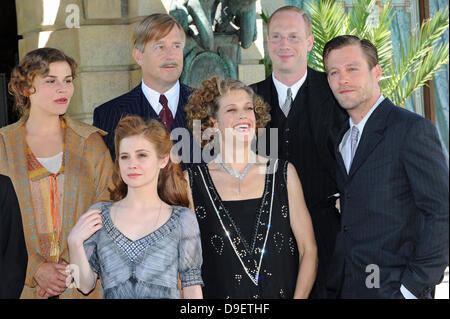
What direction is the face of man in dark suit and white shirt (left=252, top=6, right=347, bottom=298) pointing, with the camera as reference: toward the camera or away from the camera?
toward the camera

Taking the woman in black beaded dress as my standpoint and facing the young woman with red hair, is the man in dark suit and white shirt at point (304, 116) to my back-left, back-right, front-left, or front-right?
back-right

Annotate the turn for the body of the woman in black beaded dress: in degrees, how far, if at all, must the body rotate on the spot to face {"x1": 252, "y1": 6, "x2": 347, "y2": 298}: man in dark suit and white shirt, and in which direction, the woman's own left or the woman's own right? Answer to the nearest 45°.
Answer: approximately 135° to the woman's own left

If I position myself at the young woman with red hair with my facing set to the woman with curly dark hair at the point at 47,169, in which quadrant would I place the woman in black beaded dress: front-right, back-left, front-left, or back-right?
back-right

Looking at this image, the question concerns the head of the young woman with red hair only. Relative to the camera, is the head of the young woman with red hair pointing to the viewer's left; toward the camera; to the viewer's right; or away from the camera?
toward the camera

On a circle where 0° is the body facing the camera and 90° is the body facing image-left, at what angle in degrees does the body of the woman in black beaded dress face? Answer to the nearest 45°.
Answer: approximately 0°

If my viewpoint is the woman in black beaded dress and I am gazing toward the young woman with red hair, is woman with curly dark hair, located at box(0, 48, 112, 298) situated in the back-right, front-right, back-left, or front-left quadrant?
front-right

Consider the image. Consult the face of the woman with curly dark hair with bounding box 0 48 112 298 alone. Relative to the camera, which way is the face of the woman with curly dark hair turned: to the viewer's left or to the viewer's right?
to the viewer's right

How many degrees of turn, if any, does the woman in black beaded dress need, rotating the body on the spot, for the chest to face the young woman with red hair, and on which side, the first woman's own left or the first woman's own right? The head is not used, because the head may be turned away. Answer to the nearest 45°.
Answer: approximately 45° to the first woman's own right

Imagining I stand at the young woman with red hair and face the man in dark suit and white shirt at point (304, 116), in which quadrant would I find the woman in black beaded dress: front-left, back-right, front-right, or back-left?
front-right

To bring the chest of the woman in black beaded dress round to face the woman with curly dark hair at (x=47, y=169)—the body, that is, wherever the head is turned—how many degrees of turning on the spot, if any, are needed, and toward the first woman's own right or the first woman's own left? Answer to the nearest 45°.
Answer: approximately 90° to the first woman's own right
